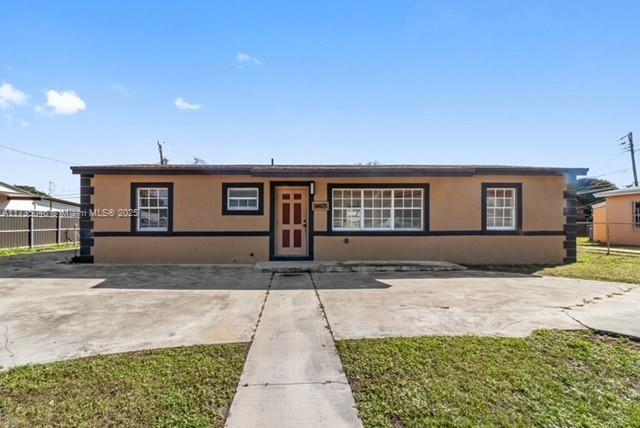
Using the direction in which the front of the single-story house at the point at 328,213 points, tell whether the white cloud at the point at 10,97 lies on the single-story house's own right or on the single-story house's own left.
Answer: on the single-story house's own right

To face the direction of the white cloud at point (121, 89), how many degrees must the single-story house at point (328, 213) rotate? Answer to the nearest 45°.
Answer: approximately 135° to its right

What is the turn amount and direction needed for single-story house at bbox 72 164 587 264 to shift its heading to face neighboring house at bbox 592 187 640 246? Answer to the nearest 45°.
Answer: approximately 135° to its left

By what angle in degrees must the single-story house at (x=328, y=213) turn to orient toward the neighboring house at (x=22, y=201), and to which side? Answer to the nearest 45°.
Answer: approximately 135° to its right

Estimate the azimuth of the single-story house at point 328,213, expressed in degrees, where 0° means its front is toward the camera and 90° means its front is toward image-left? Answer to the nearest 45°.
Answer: approximately 0°
